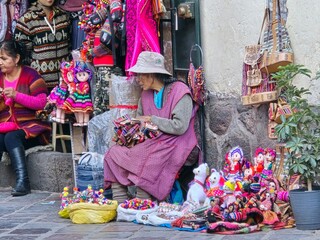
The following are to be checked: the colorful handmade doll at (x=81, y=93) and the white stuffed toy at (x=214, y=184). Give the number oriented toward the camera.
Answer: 2

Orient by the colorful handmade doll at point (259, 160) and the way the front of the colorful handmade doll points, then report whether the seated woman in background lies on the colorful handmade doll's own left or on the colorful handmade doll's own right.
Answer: on the colorful handmade doll's own right

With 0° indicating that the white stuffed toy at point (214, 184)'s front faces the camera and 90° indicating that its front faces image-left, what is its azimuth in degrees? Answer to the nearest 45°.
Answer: approximately 0°

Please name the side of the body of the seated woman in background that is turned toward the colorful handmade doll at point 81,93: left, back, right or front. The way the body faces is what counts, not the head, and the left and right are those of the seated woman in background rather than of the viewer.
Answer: left

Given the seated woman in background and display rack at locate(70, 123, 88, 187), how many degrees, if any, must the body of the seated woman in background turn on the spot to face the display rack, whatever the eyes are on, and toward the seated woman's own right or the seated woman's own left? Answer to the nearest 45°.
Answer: approximately 90° to the seated woman's own left

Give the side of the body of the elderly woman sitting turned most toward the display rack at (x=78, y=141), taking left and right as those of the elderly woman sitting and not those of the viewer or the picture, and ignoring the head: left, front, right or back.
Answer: right
